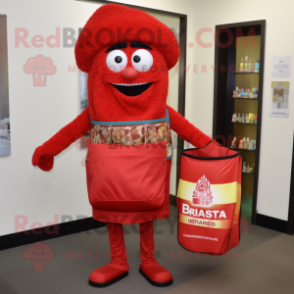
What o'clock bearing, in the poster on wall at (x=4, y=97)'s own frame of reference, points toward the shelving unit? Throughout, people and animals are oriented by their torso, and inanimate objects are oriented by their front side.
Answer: The shelving unit is roughly at 10 o'clock from the poster on wall.

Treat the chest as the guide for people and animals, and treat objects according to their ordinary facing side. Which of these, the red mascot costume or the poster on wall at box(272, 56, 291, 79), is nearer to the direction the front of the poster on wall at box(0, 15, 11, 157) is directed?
the red mascot costume

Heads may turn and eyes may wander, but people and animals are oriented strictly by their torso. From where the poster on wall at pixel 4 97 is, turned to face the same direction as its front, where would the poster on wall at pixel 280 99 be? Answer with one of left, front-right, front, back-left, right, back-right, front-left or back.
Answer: front-left

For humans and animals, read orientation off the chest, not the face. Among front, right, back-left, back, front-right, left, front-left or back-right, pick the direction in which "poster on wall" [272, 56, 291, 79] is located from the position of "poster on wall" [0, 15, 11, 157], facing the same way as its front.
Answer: front-left

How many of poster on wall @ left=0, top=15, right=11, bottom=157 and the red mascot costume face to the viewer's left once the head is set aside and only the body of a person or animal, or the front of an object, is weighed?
0

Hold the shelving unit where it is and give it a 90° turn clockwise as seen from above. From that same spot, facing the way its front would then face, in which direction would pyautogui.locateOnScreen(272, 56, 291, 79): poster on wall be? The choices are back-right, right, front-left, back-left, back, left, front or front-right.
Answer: back

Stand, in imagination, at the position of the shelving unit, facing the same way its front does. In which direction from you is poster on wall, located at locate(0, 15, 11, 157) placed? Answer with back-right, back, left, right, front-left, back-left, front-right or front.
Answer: front

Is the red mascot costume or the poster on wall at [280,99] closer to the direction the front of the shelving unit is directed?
the red mascot costume

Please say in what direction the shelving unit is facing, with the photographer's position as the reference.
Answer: facing the viewer and to the left of the viewer

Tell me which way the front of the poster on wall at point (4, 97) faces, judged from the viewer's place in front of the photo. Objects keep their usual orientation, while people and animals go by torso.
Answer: facing the viewer and to the right of the viewer

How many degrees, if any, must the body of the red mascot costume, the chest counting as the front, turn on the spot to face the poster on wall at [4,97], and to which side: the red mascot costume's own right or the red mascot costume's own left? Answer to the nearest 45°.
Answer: approximately 135° to the red mascot costume's own right

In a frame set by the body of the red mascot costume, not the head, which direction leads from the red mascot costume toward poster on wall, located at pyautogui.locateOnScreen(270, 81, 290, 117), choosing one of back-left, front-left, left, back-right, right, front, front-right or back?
back-left

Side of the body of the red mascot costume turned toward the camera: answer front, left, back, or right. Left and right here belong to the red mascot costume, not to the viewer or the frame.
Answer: front

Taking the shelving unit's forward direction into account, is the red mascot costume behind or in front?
in front
